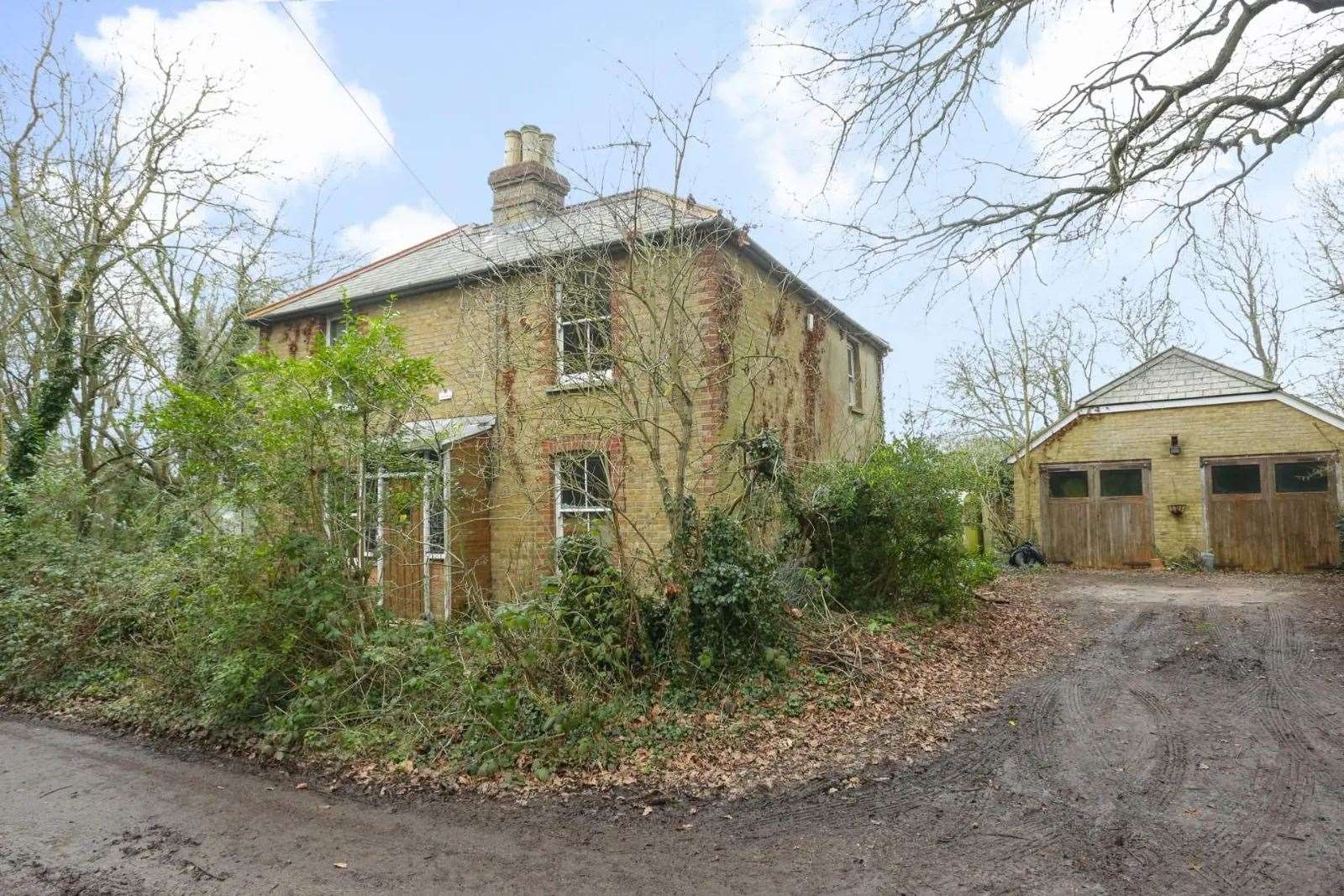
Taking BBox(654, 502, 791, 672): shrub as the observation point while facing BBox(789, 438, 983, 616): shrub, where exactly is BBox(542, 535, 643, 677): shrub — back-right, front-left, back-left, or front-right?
back-left

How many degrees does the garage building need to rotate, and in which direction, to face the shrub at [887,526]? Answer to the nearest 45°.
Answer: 0° — it already faces it

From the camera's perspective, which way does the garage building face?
toward the camera

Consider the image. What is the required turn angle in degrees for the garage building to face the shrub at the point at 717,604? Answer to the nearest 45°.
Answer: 0° — it already faces it

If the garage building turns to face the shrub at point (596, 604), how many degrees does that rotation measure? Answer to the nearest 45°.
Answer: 0° — it already faces it
